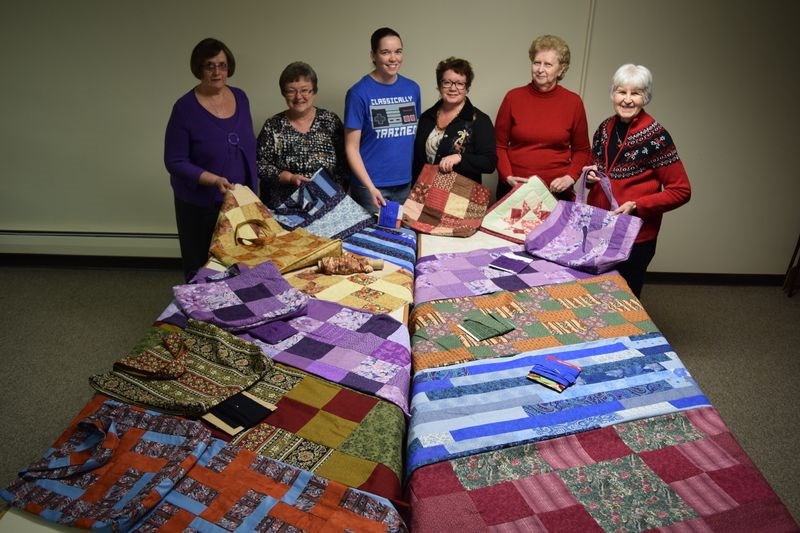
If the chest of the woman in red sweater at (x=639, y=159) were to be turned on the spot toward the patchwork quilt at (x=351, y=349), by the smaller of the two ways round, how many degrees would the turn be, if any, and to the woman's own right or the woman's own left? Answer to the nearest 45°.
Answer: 0° — they already face it

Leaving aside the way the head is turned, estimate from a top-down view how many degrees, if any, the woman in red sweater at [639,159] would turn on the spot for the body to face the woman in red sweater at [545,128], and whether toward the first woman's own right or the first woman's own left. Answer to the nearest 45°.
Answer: approximately 90° to the first woman's own right

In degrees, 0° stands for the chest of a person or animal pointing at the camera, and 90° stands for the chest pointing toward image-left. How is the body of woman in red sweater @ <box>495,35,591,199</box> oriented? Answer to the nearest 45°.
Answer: approximately 0°

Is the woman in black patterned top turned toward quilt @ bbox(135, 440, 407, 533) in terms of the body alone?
yes

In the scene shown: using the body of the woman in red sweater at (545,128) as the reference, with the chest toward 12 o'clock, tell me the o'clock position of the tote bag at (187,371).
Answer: The tote bag is roughly at 1 o'clock from the woman in red sweater.

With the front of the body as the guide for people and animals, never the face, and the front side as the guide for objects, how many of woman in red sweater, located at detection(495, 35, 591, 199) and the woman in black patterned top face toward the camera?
2

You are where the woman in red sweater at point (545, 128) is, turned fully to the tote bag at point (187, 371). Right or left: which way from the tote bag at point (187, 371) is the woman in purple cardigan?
right

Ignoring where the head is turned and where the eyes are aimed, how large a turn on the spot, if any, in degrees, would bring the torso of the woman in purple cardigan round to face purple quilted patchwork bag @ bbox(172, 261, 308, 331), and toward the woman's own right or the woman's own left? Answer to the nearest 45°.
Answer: approximately 45° to the woman's own right

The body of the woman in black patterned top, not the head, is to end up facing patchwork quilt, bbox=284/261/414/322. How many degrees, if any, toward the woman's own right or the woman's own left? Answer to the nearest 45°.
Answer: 0° — they already face it

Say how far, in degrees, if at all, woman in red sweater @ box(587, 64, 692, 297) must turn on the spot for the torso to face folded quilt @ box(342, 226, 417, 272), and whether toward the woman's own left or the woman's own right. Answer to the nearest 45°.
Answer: approximately 45° to the woman's own right

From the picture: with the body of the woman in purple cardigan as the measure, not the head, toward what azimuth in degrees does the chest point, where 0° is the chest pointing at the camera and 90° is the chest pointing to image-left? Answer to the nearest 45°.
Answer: approximately 315°
